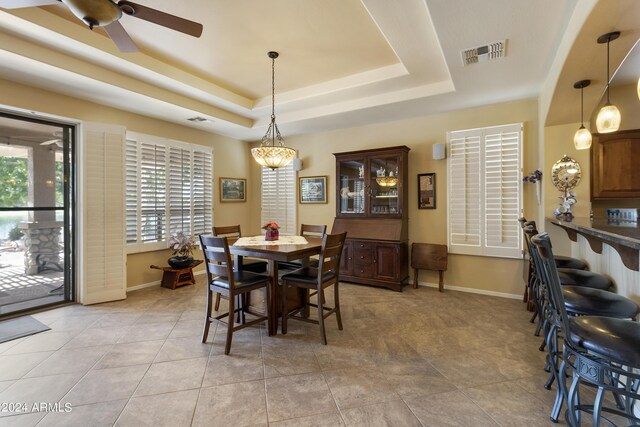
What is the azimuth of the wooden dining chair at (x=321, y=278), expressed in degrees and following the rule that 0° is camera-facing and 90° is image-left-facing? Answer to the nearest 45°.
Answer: approximately 135°

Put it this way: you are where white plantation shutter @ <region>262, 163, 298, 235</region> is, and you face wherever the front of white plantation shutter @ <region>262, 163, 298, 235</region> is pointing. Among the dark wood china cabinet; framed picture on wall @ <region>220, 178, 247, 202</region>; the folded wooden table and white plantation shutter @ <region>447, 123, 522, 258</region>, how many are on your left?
3

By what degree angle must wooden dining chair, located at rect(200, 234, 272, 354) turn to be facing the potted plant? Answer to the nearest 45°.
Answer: approximately 45° to its left

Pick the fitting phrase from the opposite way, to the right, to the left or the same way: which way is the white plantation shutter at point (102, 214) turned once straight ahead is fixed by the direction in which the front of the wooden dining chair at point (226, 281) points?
to the right

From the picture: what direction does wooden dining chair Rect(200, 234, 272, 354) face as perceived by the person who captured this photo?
facing away from the viewer and to the right of the viewer

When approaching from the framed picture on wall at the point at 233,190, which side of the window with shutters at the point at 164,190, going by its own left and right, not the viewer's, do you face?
left

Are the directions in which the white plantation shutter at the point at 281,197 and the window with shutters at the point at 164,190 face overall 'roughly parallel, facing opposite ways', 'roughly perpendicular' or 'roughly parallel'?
roughly perpendicular

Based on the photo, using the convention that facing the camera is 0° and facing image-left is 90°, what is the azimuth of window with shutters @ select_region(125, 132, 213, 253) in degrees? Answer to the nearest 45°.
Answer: approximately 315°

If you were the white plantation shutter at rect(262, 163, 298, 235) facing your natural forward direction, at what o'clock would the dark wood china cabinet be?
The dark wood china cabinet is roughly at 9 o'clock from the white plantation shutter.

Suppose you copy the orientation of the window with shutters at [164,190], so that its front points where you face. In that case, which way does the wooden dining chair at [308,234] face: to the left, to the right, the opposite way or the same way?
to the right

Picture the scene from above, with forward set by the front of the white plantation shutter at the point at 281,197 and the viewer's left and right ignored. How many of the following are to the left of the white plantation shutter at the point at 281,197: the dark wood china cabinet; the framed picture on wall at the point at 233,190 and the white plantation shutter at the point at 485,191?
2
